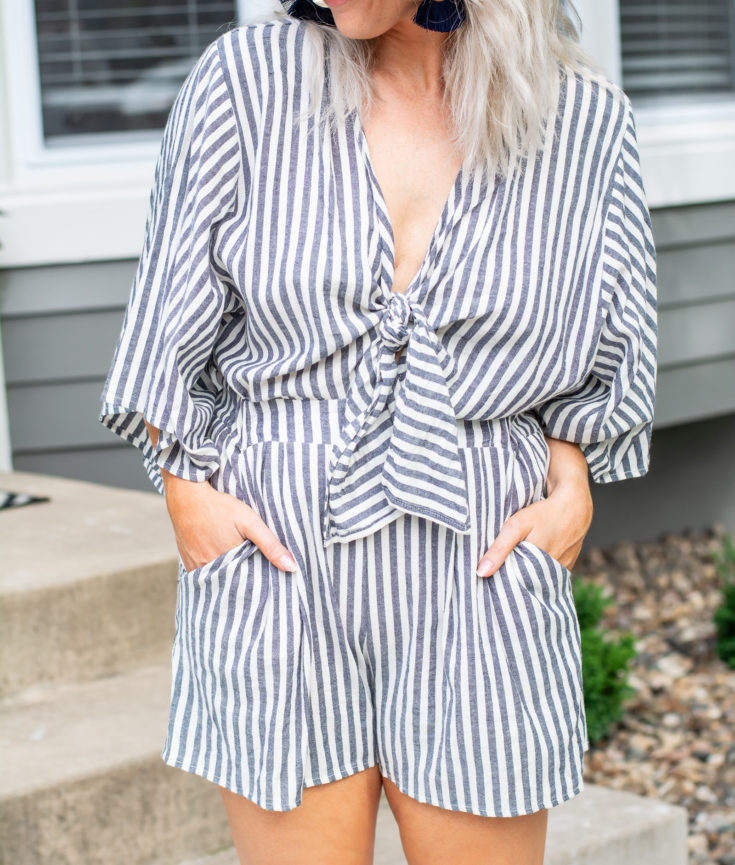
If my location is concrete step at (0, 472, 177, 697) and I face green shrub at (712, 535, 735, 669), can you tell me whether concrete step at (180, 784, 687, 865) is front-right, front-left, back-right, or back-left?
front-right

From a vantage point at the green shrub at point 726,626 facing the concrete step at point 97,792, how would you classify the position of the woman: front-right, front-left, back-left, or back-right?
front-left

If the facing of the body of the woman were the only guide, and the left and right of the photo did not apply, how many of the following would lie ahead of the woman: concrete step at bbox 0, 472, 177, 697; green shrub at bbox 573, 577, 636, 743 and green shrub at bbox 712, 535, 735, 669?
0

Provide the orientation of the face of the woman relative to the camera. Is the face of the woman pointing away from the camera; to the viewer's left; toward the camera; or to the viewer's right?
toward the camera

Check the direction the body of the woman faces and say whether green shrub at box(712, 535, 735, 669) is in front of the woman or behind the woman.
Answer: behind

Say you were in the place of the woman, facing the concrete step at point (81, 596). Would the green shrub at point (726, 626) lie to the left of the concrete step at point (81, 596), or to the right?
right

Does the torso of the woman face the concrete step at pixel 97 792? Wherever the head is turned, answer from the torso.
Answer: no

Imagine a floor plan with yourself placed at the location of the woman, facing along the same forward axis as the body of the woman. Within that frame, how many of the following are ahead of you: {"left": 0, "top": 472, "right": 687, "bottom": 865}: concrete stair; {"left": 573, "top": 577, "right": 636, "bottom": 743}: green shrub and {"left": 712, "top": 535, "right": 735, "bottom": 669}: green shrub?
0

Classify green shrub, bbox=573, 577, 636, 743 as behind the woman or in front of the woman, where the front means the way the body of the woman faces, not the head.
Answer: behind

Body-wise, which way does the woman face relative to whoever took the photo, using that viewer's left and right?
facing the viewer
